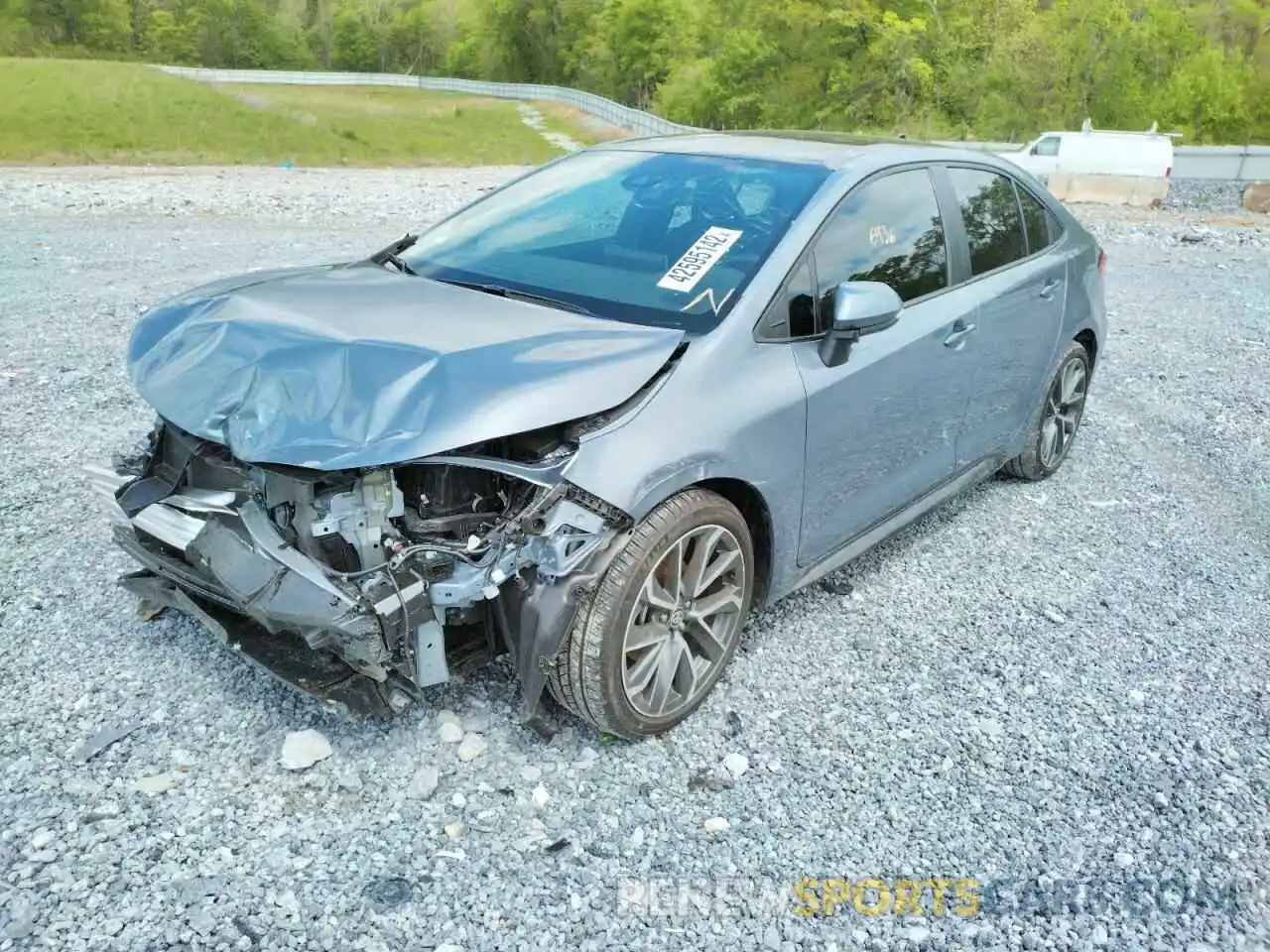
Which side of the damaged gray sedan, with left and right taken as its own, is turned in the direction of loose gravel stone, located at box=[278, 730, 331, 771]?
front

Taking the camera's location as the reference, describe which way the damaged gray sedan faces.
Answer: facing the viewer and to the left of the viewer

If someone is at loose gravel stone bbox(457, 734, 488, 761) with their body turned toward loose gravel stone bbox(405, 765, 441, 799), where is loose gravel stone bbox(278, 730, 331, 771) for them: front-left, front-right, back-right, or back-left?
front-right

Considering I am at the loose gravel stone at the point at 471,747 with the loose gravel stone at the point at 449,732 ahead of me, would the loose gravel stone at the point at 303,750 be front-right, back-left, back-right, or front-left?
front-left

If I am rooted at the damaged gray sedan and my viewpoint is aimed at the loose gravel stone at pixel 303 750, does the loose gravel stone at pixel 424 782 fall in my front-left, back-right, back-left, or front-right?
front-left

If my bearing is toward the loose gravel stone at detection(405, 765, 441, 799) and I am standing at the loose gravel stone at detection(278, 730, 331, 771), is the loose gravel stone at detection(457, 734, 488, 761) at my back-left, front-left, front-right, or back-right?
front-left

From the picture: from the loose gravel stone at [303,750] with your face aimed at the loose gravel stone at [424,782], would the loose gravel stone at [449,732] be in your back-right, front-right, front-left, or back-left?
front-left
